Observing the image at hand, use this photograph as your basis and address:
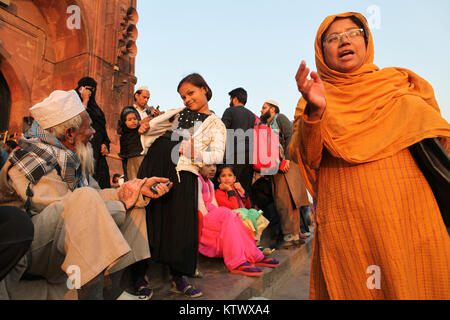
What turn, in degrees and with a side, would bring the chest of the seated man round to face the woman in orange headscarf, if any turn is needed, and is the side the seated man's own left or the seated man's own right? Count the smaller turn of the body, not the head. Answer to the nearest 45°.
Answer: approximately 45° to the seated man's own right

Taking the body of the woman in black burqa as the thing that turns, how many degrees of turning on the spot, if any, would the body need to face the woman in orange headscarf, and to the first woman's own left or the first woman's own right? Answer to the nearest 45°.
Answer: approximately 45° to the first woman's own left

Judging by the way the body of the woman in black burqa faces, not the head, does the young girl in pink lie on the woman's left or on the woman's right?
on the woman's left

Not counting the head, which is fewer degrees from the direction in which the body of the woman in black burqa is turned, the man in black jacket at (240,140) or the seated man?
the seated man

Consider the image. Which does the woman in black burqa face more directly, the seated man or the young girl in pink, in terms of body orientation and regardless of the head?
the seated man

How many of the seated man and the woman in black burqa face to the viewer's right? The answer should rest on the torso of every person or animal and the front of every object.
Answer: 1

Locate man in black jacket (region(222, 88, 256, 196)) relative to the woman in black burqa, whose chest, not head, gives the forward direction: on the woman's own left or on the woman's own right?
on the woman's own left

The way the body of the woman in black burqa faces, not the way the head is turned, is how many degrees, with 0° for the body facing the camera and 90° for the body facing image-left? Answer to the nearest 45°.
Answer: approximately 45°

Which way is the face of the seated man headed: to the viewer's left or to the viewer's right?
to the viewer's right

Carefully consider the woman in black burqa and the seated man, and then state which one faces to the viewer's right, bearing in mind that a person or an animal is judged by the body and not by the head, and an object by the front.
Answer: the seated man

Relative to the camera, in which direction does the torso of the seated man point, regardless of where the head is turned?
to the viewer's right
